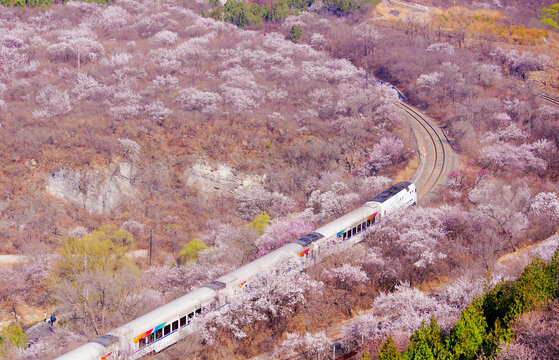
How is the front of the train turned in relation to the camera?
facing away from the viewer and to the right of the viewer

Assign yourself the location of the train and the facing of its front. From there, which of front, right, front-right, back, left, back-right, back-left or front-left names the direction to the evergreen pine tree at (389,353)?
right
